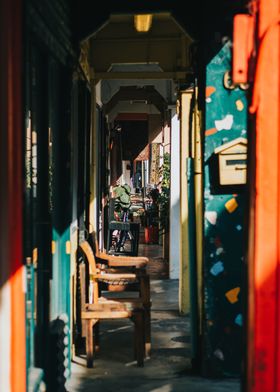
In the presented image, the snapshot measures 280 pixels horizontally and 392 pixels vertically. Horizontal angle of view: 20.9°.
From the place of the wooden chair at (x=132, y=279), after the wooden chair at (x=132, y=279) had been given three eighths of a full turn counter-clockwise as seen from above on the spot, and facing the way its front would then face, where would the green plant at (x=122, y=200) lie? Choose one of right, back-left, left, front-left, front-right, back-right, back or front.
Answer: front-right

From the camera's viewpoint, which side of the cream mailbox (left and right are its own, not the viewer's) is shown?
front

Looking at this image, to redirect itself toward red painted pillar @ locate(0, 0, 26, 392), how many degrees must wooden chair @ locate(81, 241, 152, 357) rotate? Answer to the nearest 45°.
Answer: approximately 90° to its right

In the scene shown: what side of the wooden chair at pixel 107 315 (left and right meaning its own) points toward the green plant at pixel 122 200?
left

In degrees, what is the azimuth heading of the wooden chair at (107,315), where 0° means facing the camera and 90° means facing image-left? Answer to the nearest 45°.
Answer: approximately 270°

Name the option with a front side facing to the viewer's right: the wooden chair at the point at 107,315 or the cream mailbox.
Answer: the wooden chair

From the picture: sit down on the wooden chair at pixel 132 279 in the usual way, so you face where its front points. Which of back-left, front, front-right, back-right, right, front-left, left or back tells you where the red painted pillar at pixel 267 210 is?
right

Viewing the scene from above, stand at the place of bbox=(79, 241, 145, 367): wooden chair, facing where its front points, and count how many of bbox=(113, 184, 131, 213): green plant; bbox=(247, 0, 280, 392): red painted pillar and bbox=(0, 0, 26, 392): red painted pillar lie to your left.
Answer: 1
